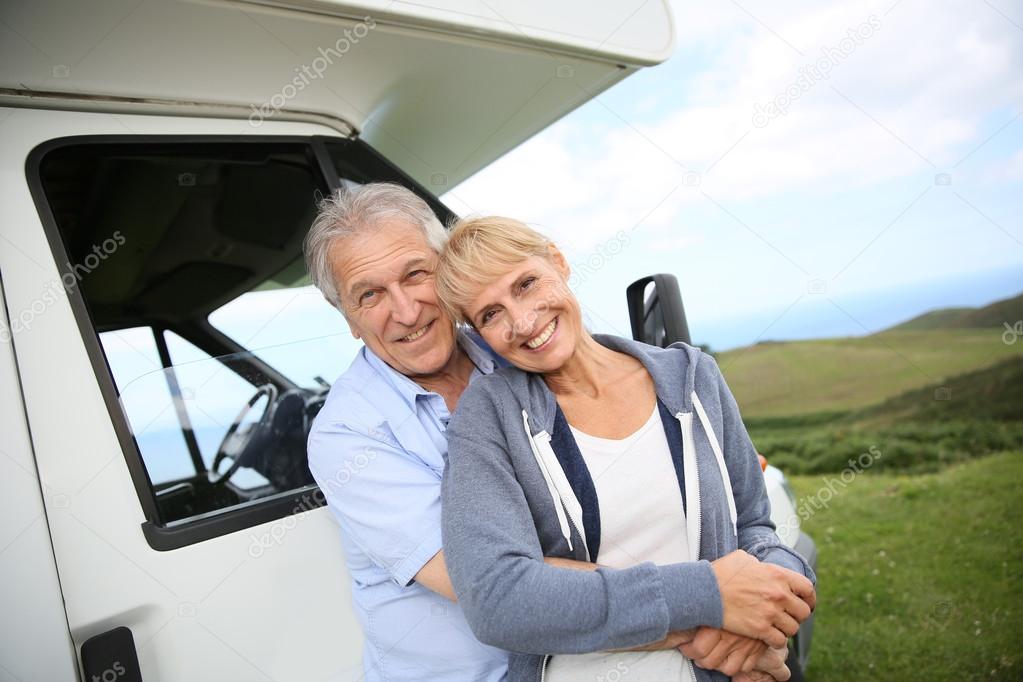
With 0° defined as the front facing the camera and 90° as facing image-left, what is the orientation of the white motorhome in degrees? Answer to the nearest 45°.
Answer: approximately 225°

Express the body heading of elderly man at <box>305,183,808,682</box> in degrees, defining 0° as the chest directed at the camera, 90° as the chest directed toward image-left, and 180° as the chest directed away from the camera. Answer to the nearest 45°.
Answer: approximately 315°

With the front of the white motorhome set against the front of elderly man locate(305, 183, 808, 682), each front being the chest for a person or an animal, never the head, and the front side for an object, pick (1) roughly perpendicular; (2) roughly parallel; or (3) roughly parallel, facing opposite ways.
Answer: roughly perpendicular
